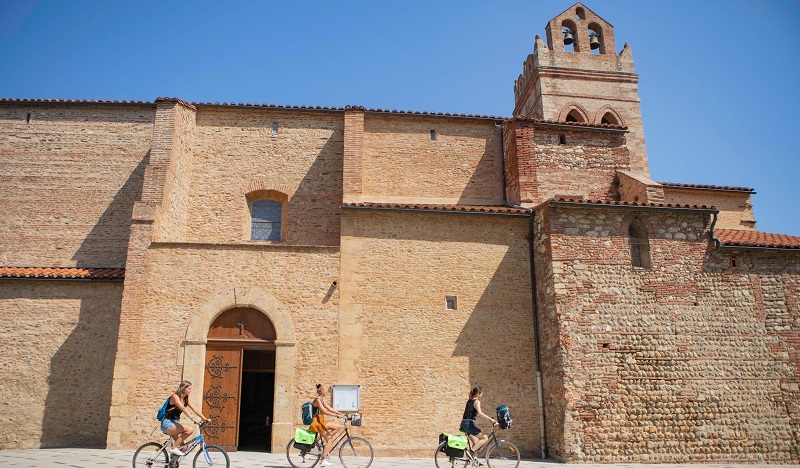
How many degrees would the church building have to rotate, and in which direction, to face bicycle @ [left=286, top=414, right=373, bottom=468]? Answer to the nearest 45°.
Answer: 0° — it already faces it

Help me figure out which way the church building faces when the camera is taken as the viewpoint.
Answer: facing the viewer

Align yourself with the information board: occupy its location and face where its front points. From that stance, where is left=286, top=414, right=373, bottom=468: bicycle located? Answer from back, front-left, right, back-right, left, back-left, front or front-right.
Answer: front

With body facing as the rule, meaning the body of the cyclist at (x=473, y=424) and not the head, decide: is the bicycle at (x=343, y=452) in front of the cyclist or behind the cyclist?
behind

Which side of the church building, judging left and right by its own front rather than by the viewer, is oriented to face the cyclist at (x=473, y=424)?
front

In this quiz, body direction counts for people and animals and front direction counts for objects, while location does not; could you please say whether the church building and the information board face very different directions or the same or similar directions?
same or similar directions

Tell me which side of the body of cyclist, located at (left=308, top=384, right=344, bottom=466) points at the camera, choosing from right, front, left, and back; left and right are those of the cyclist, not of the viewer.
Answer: right

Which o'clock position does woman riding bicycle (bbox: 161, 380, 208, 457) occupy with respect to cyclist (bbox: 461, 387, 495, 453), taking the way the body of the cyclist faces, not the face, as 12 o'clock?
The woman riding bicycle is roughly at 5 o'clock from the cyclist.

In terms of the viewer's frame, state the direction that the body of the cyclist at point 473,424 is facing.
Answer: to the viewer's right

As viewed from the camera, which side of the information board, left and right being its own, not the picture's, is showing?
front

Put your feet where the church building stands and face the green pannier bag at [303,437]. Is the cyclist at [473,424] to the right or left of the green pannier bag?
left

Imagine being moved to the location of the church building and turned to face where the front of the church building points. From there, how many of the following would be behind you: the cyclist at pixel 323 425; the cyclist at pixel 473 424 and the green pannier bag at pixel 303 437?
0

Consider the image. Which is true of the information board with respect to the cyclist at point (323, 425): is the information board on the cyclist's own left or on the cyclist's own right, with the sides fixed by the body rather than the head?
on the cyclist's own left

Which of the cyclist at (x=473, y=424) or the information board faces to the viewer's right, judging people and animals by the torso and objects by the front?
the cyclist

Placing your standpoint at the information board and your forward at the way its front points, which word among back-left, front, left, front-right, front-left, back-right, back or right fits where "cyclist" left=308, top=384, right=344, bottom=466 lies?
front

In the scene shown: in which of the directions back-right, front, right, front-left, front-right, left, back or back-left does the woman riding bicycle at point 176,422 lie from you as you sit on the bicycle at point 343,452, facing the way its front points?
back-right

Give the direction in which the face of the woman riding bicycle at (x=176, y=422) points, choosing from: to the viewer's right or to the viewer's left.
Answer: to the viewer's right

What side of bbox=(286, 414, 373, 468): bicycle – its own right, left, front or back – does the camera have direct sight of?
right

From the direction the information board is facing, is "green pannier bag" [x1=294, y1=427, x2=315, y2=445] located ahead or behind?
ahead

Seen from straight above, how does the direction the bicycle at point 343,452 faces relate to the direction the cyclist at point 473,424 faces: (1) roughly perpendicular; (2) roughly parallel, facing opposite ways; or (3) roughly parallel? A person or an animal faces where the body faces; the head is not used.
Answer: roughly parallel

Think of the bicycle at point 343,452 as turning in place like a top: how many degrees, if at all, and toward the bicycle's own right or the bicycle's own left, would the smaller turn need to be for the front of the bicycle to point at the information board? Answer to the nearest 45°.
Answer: approximately 90° to the bicycle's own left
